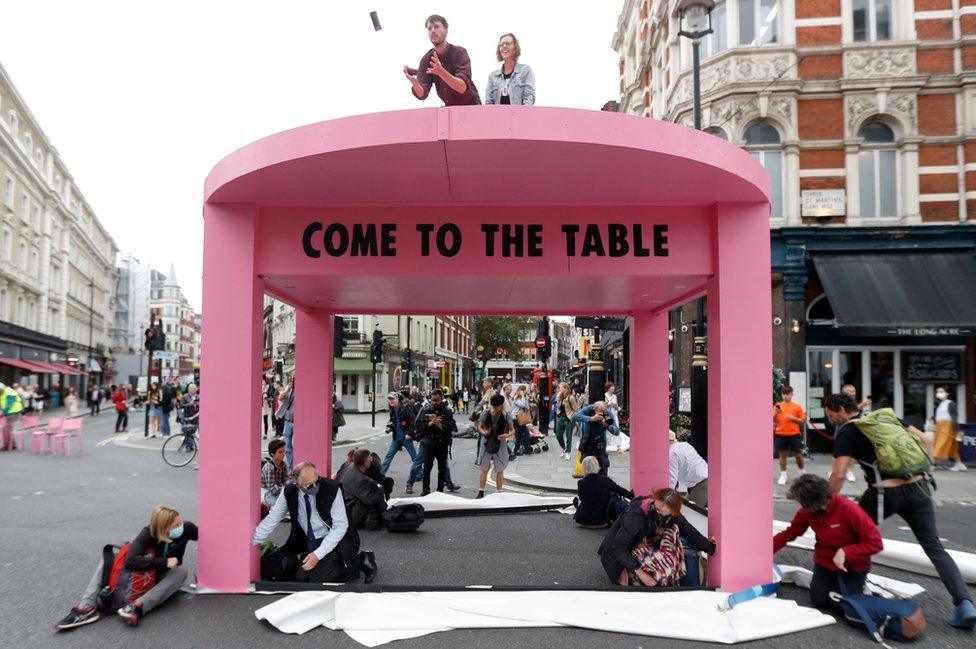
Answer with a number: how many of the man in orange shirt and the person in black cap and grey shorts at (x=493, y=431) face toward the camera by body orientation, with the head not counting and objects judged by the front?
2

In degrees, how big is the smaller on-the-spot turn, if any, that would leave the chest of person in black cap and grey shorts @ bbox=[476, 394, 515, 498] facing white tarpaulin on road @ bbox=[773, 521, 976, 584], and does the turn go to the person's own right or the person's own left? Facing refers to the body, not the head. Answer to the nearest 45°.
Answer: approximately 45° to the person's own left

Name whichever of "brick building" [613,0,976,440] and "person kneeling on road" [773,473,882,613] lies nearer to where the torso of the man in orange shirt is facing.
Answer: the person kneeling on road

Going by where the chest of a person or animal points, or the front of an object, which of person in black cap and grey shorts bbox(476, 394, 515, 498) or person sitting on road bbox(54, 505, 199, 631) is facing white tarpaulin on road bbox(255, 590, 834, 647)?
the person in black cap and grey shorts

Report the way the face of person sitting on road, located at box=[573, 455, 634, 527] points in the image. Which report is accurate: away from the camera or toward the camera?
away from the camera

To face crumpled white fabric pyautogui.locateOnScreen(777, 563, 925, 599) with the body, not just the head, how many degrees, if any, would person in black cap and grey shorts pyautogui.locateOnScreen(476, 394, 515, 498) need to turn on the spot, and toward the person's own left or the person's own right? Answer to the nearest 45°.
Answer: approximately 45° to the person's own left

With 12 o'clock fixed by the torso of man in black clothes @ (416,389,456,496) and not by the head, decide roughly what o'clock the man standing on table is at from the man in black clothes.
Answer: The man standing on table is roughly at 12 o'clock from the man in black clothes.

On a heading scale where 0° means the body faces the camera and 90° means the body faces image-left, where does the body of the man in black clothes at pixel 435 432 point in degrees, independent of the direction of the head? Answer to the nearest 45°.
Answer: approximately 0°

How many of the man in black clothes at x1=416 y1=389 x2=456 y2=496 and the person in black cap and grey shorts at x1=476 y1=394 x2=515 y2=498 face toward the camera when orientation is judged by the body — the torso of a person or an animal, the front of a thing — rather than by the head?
2
